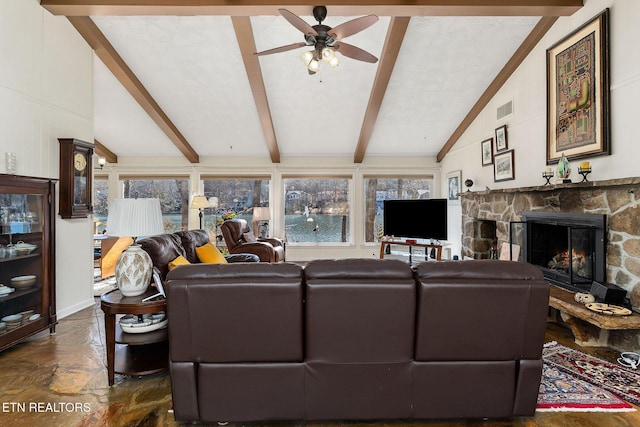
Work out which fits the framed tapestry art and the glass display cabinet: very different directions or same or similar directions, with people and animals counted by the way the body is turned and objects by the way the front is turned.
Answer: very different directions

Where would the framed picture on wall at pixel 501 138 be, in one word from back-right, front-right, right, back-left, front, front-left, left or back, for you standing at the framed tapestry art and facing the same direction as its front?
right

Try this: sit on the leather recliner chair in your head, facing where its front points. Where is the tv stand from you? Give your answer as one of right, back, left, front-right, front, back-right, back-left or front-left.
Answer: front-left

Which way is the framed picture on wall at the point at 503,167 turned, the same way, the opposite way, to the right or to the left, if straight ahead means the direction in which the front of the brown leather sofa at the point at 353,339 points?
to the left

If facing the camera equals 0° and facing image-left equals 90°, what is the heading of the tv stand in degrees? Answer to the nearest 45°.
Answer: approximately 0°

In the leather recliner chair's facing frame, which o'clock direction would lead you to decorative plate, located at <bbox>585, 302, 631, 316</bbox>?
The decorative plate is roughly at 12 o'clock from the leather recliner chair.

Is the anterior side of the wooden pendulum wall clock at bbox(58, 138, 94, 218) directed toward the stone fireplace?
yes

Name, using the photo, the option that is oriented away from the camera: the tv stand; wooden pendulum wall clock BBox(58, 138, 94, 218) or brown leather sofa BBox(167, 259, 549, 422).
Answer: the brown leather sofa

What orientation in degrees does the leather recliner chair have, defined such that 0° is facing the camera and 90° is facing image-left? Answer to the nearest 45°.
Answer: approximately 315°

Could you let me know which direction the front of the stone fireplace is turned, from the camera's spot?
facing the viewer and to the left of the viewer

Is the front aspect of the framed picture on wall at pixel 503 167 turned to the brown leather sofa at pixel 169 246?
yes

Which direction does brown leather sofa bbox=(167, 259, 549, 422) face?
away from the camera

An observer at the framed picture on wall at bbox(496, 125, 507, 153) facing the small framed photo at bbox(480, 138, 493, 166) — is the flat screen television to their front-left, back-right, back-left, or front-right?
front-left
